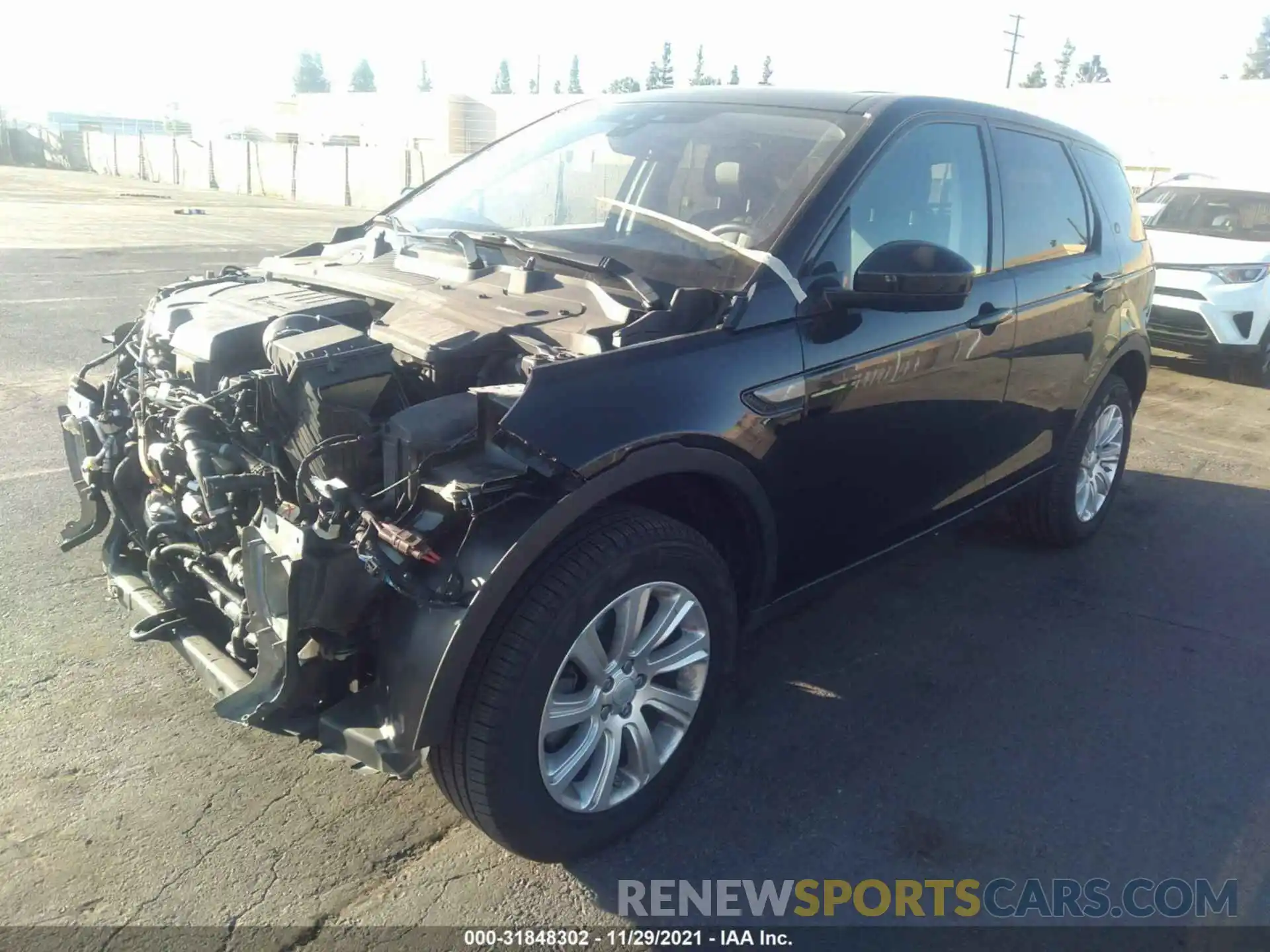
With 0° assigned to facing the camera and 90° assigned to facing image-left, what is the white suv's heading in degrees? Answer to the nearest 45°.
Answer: approximately 45°

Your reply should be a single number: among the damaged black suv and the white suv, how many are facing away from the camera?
0

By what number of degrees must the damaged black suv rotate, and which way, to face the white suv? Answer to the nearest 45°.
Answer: approximately 180°

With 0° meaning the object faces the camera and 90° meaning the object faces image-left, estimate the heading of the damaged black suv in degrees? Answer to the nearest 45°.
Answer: approximately 45°

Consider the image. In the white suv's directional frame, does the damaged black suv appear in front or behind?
in front
